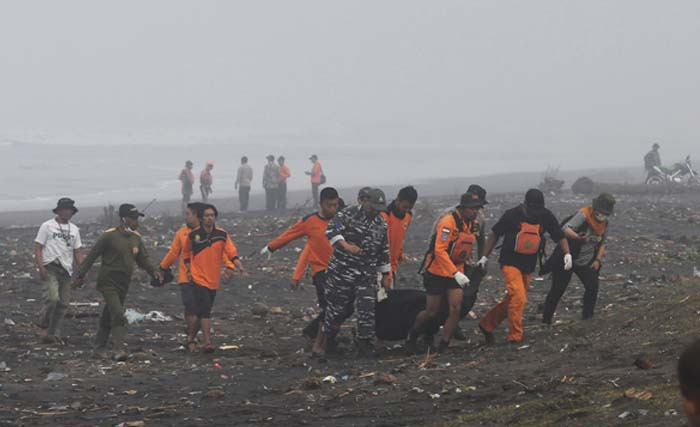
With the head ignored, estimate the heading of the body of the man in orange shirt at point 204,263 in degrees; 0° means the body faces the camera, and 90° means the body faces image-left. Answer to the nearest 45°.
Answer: approximately 0°

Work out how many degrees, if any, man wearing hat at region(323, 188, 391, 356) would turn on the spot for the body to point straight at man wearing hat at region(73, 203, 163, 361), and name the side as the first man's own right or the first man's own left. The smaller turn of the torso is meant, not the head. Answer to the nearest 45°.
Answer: approximately 135° to the first man's own right

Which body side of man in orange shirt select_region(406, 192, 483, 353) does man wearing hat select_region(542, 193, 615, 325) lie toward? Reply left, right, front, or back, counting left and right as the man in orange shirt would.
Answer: left

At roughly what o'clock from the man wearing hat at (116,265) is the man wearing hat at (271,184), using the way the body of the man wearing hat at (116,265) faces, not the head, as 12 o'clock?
the man wearing hat at (271,184) is roughly at 8 o'clock from the man wearing hat at (116,265).

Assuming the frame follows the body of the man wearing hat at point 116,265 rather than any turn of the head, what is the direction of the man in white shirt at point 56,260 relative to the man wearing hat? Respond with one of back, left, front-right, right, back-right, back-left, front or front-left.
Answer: back

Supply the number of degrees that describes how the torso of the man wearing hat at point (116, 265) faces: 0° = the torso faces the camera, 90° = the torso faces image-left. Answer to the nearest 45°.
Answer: approximately 315°
